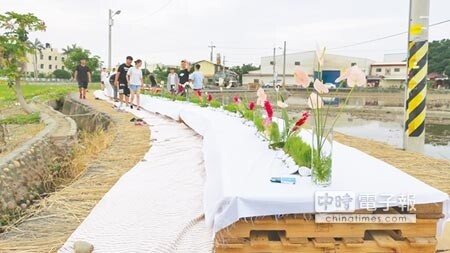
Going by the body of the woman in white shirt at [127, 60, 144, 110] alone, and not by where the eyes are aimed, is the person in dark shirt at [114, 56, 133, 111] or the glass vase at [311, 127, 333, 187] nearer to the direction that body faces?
the glass vase

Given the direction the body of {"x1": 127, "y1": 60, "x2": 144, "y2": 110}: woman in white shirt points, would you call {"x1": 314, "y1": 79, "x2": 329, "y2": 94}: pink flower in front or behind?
in front

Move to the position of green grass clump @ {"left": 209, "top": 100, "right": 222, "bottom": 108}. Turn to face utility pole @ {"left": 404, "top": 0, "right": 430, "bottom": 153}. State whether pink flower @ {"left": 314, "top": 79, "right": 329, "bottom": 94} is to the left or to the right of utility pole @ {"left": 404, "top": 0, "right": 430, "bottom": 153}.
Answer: right

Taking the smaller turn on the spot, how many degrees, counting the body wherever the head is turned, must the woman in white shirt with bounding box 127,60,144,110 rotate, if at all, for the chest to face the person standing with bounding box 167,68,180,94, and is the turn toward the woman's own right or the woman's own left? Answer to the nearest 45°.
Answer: approximately 135° to the woman's own left

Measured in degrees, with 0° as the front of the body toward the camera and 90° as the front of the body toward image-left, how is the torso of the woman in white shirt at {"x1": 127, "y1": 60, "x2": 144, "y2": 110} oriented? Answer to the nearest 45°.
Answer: approximately 315°

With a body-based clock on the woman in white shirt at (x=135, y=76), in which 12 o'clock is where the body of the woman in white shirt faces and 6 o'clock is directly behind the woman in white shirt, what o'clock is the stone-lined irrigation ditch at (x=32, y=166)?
The stone-lined irrigation ditch is roughly at 2 o'clock from the woman in white shirt.

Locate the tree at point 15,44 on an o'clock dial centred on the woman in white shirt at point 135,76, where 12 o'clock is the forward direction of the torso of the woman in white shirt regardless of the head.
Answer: The tree is roughly at 5 o'clock from the woman in white shirt.

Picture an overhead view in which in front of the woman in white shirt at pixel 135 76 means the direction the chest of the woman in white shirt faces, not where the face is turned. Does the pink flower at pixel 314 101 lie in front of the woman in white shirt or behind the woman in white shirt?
in front

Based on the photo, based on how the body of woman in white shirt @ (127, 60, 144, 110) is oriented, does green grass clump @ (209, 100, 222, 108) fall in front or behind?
in front

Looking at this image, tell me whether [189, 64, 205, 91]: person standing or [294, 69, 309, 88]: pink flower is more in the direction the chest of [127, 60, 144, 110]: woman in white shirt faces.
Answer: the pink flower
